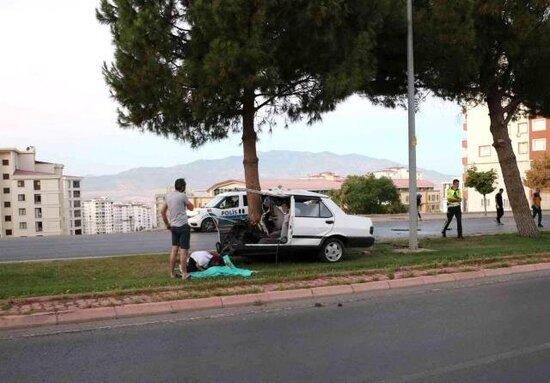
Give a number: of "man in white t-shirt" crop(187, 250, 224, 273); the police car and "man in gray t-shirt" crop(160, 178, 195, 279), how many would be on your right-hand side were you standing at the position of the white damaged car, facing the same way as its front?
1

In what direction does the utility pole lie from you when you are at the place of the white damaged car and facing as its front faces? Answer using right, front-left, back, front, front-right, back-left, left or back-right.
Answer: back-right

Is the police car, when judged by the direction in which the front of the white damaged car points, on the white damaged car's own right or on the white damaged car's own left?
on the white damaged car's own right

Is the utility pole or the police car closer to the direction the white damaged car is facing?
the police car

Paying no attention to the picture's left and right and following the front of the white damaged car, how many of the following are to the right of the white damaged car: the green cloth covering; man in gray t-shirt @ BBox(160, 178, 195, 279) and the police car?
1

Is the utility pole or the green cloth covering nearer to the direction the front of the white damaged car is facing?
the green cloth covering

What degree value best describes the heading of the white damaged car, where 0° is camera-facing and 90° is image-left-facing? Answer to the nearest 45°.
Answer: approximately 90°

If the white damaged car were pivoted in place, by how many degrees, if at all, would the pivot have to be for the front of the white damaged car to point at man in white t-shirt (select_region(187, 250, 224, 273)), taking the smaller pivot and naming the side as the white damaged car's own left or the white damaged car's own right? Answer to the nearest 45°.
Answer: approximately 45° to the white damaged car's own left

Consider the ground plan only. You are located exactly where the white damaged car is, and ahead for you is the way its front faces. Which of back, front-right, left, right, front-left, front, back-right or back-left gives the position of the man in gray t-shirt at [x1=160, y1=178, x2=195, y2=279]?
front-left
